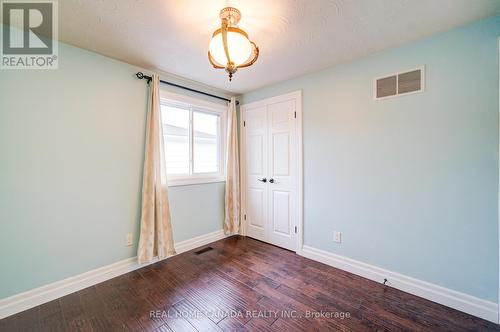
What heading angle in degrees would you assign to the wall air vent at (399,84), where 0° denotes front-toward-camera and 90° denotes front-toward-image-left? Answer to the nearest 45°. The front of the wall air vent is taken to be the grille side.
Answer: approximately 45°

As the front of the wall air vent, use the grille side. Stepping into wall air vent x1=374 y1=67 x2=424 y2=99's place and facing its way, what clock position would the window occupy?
The window is roughly at 1 o'clock from the wall air vent.

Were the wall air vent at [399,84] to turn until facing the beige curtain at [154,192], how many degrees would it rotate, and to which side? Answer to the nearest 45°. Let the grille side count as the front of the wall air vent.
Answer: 0° — it already faces it

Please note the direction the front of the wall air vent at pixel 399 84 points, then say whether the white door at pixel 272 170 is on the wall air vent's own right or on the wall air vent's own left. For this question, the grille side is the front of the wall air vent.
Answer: on the wall air vent's own right

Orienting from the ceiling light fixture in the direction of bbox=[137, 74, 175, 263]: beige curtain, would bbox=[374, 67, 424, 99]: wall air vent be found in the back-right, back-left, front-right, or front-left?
back-right

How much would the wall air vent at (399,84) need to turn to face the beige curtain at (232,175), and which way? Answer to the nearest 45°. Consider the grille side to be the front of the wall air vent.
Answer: approximately 45° to its right
